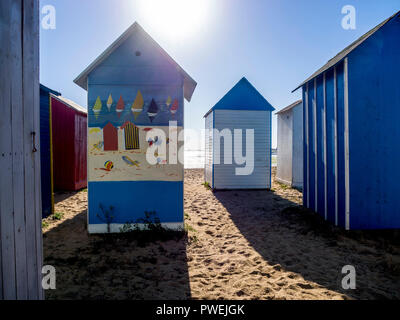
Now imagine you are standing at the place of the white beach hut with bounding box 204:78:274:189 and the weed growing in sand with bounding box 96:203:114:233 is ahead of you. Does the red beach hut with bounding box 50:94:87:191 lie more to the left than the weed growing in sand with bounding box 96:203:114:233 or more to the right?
right

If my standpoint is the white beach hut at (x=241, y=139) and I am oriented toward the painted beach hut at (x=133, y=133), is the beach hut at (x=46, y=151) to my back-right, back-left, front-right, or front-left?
front-right

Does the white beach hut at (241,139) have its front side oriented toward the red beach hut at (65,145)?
no

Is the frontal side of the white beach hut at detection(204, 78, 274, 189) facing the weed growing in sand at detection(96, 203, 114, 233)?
no

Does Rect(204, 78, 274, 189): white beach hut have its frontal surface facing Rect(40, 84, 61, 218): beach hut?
no

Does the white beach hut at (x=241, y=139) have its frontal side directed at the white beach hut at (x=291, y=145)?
no
